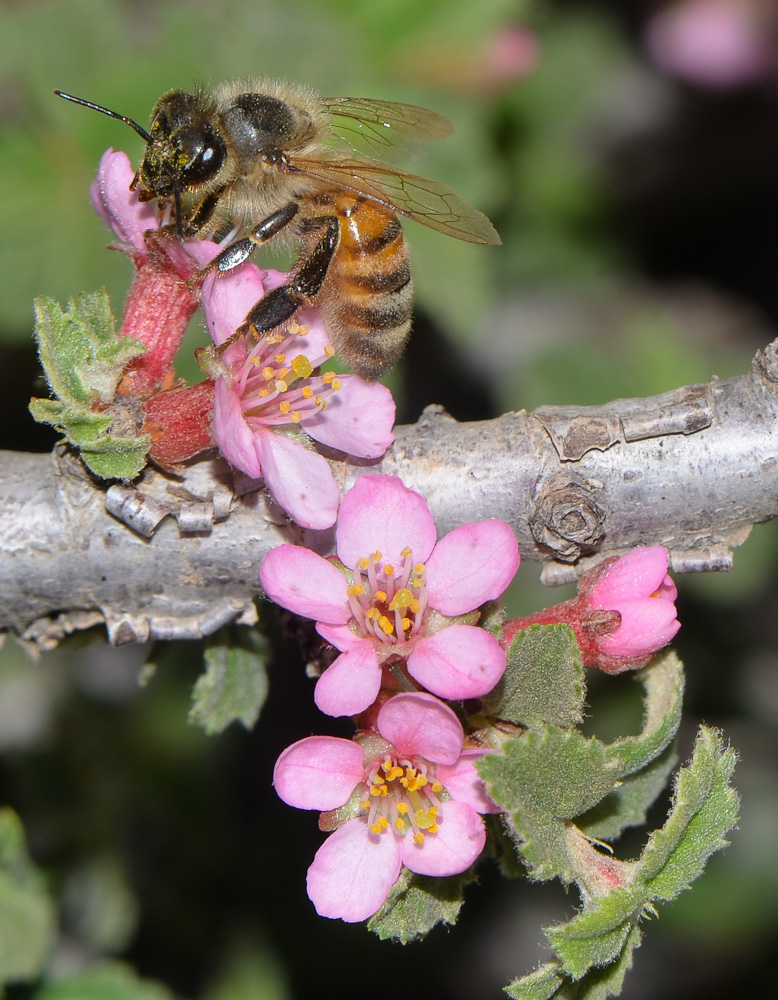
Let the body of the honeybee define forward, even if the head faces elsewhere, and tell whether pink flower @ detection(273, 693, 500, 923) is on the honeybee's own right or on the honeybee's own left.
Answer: on the honeybee's own left

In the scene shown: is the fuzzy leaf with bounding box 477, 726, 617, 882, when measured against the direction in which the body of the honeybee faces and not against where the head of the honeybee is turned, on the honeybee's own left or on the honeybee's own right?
on the honeybee's own left

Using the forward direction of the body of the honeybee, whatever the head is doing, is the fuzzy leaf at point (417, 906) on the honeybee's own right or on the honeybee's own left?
on the honeybee's own left

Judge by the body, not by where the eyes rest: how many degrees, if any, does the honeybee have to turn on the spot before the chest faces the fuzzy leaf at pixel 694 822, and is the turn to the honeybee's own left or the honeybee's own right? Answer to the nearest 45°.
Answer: approximately 135° to the honeybee's own left

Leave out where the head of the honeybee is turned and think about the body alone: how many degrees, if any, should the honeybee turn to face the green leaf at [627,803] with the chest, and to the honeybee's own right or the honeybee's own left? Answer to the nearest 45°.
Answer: approximately 135° to the honeybee's own left

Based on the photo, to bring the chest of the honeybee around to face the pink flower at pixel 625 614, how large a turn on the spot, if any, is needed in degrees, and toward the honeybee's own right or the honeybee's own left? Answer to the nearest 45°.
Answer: approximately 135° to the honeybee's own left

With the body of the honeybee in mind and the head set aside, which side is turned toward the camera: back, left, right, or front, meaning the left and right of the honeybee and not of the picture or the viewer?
left

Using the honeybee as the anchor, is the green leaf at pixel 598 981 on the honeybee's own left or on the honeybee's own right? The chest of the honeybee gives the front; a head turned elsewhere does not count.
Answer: on the honeybee's own left
